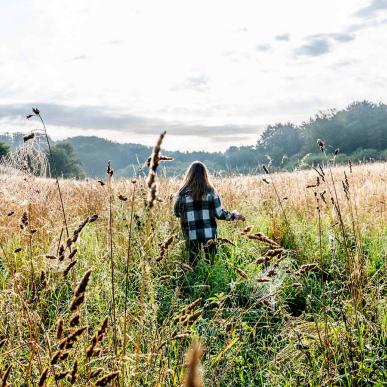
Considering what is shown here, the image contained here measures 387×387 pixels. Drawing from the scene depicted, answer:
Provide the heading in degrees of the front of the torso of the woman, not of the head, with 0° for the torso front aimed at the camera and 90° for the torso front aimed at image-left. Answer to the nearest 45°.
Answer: approximately 180°

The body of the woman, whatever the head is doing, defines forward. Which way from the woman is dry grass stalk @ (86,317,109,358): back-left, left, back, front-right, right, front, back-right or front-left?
back

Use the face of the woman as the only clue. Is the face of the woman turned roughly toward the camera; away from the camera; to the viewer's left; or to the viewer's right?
away from the camera

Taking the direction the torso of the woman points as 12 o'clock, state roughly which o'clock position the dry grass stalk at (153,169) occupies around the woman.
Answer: The dry grass stalk is roughly at 6 o'clock from the woman.
